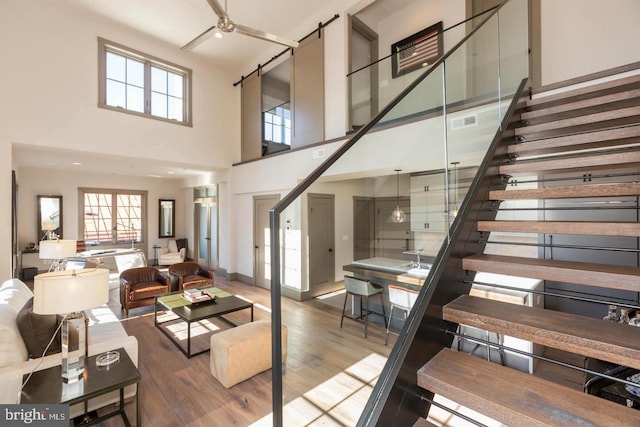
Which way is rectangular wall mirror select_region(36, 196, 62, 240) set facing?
toward the camera

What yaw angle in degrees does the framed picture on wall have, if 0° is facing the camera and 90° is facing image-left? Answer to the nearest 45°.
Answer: approximately 45°

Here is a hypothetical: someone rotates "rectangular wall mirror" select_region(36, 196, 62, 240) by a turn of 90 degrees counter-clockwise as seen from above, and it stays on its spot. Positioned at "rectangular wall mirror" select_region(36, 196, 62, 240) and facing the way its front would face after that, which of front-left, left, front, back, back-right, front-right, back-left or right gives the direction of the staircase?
right

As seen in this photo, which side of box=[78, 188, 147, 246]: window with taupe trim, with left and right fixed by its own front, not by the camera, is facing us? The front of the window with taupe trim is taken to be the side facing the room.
front

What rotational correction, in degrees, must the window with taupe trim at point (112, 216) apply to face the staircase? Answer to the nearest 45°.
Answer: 0° — it already faces it

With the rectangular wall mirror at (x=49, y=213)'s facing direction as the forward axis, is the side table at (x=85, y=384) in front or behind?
in front

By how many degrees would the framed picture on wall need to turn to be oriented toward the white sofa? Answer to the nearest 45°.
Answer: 0° — it already faces it

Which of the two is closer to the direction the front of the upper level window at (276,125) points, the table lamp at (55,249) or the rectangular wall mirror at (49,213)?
the table lamp

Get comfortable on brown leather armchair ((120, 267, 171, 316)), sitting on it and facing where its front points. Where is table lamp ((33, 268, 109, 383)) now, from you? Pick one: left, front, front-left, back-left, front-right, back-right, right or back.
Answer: front-right

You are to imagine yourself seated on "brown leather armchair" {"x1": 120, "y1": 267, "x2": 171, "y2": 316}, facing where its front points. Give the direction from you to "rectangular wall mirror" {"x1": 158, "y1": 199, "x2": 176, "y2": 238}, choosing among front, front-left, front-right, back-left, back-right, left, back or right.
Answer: back-left

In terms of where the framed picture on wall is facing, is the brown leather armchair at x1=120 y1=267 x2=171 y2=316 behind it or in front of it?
in front

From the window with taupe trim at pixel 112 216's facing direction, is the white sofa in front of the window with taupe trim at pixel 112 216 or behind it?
in front

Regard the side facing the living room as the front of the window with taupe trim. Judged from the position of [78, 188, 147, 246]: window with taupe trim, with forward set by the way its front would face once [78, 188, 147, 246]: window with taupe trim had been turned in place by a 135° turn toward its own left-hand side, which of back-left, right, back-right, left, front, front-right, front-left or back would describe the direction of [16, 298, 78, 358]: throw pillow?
back-right

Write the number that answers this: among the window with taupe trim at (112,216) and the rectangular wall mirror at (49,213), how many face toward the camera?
2

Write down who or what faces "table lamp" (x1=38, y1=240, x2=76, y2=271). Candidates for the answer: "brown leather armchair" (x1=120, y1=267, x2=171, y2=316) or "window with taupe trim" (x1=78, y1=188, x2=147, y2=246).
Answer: the window with taupe trim
